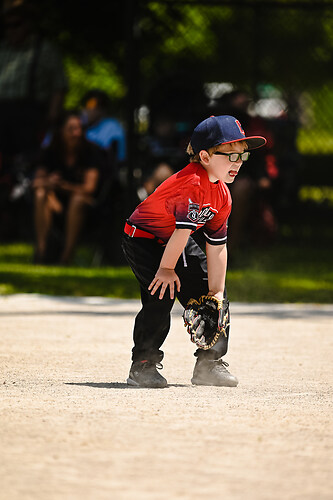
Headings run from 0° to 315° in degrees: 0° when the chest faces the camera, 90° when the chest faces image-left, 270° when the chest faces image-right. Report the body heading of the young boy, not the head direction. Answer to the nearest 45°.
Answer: approximately 315°

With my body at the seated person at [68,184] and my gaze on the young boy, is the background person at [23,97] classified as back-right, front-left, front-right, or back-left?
back-right

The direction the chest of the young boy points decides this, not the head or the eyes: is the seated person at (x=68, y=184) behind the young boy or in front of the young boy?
behind

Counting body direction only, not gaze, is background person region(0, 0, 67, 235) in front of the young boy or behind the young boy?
behind

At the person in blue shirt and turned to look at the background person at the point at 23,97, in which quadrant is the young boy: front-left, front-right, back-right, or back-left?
back-left

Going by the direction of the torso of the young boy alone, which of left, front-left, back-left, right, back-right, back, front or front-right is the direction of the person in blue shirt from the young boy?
back-left

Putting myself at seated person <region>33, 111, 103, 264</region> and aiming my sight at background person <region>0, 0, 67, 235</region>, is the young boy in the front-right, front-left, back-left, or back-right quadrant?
back-left

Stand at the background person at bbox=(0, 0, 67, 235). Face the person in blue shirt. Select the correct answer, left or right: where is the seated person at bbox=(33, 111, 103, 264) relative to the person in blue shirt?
right
